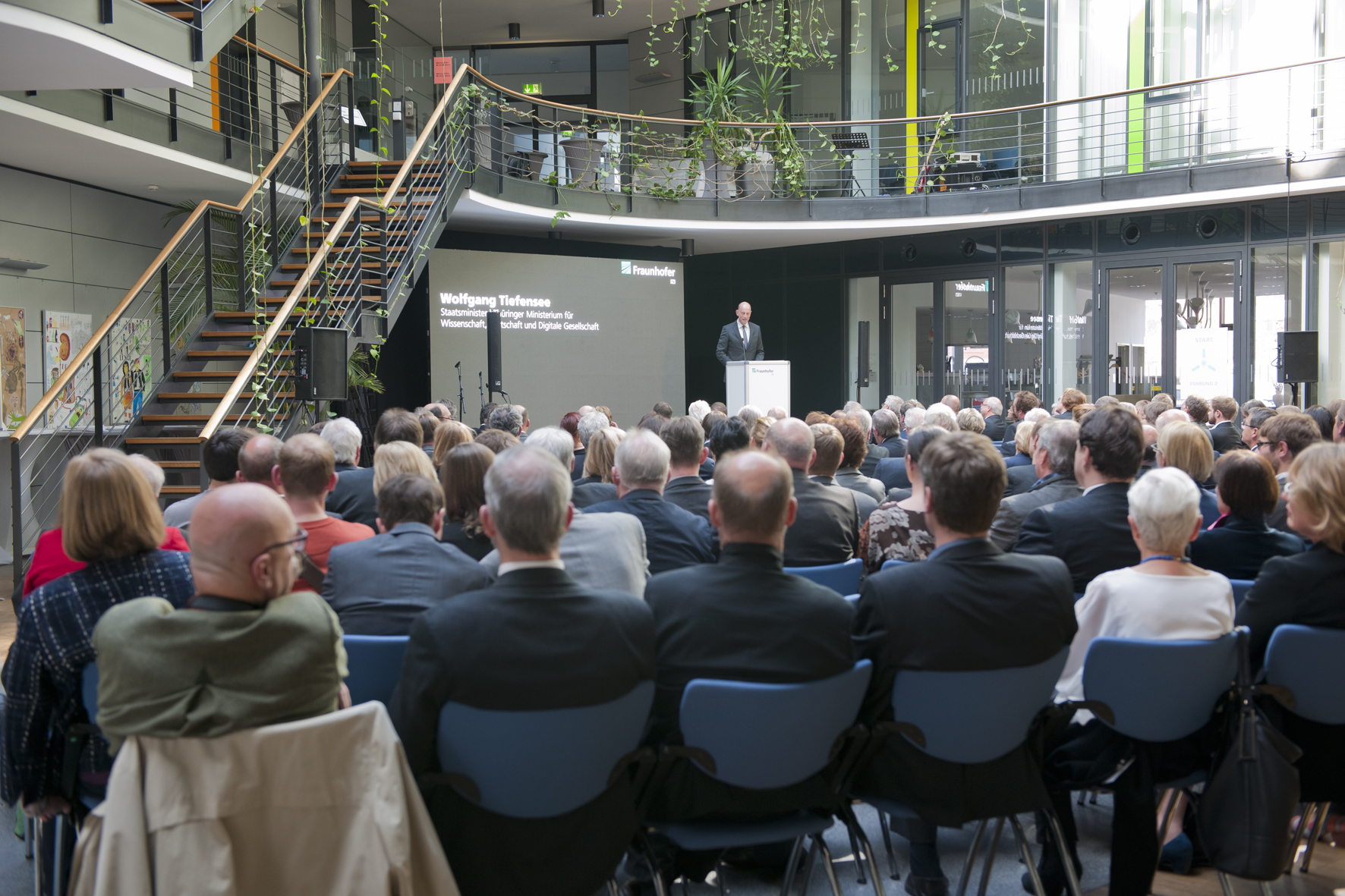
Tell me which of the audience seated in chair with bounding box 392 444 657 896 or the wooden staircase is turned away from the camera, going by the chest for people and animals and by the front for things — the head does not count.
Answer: the audience seated in chair

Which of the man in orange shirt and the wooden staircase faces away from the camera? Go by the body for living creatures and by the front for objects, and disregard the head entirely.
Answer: the man in orange shirt

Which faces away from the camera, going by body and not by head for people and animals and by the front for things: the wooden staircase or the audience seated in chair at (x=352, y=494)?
the audience seated in chair

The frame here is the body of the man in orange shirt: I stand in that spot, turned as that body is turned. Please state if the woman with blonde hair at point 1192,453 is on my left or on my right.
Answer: on my right

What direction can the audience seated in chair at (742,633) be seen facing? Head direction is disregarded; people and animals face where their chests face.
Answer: away from the camera

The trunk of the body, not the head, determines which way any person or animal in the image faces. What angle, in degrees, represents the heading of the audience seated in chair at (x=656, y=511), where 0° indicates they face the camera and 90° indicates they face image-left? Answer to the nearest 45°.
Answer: approximately 180°

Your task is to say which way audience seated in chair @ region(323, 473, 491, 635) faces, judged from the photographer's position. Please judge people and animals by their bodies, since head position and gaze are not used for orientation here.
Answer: facing away from the viewer

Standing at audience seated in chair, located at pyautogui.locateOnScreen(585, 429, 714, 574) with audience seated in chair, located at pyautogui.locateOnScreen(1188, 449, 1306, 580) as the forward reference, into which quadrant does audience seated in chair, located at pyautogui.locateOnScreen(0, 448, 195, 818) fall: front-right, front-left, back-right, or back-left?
back-right

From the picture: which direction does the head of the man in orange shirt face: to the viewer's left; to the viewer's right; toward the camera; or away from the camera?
away from the camera

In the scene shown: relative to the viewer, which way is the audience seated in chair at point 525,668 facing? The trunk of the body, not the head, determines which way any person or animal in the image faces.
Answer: away from the camera

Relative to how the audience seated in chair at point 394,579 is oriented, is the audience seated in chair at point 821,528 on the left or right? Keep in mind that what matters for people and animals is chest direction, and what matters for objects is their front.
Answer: on their right

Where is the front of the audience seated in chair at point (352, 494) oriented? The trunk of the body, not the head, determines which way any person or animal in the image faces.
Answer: away from the camera

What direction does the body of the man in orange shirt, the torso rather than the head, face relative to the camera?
away from the camera
